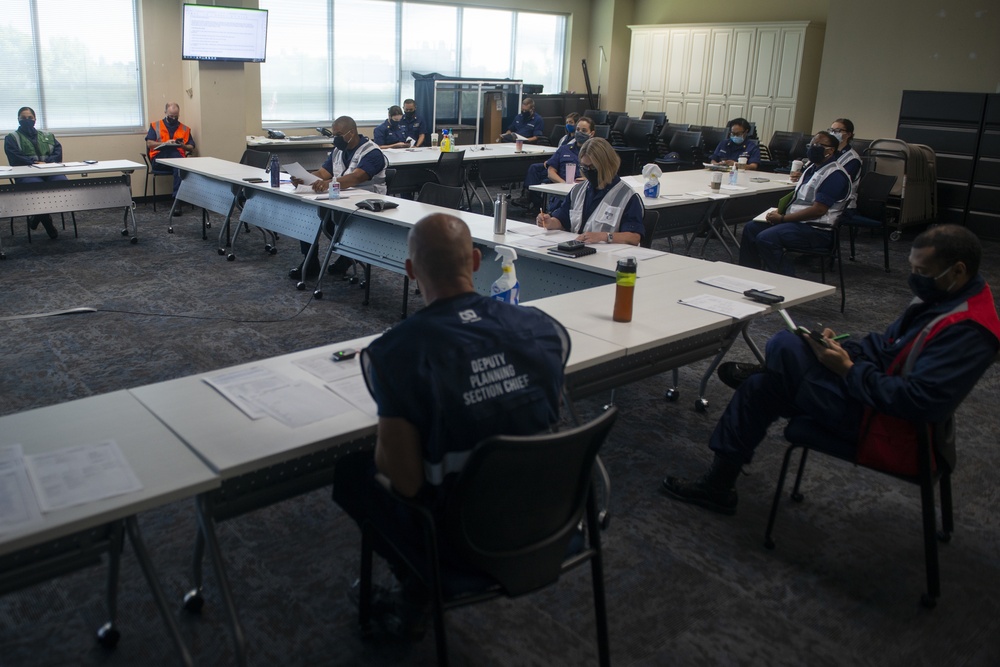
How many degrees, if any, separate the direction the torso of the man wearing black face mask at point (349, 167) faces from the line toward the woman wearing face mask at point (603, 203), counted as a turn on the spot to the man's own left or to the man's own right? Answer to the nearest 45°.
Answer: approximately 90° to the man's own left

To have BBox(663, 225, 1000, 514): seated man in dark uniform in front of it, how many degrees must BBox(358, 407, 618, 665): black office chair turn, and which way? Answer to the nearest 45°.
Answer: approximately 90° to its right

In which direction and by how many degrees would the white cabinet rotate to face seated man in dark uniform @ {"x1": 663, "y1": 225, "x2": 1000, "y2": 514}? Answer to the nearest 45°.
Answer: approximately 45° to its left

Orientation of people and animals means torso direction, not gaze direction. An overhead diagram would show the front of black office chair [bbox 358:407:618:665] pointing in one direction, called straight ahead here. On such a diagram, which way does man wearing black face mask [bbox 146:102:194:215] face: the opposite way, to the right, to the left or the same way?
the opposite way

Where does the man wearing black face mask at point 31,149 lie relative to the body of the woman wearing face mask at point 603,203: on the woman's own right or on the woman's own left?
on the woman's own right

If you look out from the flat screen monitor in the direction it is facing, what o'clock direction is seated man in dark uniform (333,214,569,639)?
The seated man in dark uniform is roughly at 12 o'clock from the flat screen monitor.

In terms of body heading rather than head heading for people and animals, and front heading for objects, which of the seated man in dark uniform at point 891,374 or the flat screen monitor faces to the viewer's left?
the seated man in dark uniform

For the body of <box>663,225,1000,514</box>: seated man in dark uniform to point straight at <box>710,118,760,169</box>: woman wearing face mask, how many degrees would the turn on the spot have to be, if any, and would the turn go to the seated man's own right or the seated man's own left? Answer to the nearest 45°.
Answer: approximately 90° to the seated man's own right

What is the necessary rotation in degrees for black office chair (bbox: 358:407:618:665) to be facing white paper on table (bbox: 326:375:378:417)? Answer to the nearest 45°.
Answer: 0° — it already faces it

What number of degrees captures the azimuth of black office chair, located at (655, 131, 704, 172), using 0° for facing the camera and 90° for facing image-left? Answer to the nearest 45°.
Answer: approximately 45°

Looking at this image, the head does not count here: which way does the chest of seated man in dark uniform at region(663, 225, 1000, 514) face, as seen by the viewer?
to the viewer's left

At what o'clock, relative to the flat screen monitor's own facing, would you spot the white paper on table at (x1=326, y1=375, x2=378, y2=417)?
The white paper on table is roughly at 12 o'clock from the flat screen monitor.

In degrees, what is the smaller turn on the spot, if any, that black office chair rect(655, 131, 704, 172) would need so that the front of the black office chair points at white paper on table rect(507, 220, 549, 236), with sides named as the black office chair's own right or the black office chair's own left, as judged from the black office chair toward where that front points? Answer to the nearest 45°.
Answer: approximately 45° to the black office chair's own left

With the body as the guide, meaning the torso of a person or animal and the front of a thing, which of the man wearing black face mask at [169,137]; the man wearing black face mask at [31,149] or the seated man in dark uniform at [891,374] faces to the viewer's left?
the seated man in dark uniform
